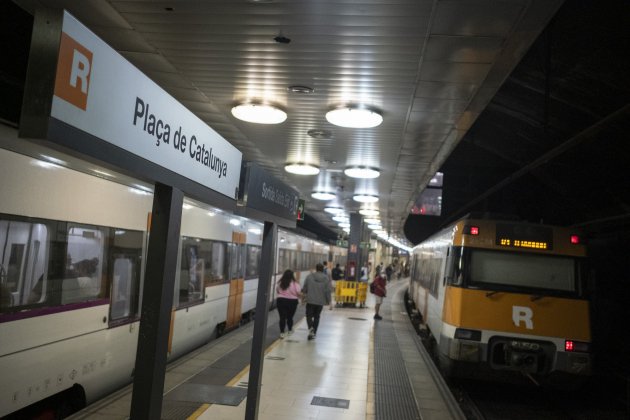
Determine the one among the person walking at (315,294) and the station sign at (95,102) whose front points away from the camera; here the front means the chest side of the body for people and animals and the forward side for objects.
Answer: the person walking

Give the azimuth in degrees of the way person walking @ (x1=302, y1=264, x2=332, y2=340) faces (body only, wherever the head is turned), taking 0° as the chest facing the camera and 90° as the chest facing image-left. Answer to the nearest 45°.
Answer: approximately 180°

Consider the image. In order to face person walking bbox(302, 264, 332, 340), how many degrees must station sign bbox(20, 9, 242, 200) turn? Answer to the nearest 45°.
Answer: approximately 90° to its left

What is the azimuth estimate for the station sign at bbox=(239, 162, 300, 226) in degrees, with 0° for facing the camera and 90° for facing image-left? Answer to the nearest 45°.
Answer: approximately 315°

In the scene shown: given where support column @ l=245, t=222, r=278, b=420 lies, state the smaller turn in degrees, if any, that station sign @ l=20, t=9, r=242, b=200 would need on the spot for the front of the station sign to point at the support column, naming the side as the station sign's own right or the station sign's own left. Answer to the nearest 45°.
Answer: approximately 90° to the station sign's own left

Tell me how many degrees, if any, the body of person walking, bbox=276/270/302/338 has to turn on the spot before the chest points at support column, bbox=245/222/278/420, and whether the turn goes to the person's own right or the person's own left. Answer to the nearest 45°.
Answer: approximately 180°

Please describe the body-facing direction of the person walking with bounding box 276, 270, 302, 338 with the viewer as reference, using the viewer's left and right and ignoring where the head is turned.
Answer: facing away from the viewer

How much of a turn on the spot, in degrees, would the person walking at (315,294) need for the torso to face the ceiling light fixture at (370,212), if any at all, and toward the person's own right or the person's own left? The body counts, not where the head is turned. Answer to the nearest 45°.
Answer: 0° — they already face it

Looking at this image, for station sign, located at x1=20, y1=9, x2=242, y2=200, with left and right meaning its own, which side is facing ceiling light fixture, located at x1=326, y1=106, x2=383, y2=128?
left

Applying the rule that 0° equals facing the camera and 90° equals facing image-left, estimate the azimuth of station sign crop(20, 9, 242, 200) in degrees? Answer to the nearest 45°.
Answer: approximately 315°

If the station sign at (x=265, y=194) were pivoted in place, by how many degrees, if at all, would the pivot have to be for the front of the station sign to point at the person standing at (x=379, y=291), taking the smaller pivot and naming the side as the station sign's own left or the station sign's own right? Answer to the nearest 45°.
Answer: approximately 135° to the station sign's own left

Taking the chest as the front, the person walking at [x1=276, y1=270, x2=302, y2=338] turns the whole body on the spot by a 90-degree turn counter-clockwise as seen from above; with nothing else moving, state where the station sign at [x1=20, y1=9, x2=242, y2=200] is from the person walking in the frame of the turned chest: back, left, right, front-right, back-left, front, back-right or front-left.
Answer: left

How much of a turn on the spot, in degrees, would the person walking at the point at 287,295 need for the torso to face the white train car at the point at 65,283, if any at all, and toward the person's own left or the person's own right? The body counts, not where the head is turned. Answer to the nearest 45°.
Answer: approximately 180°
